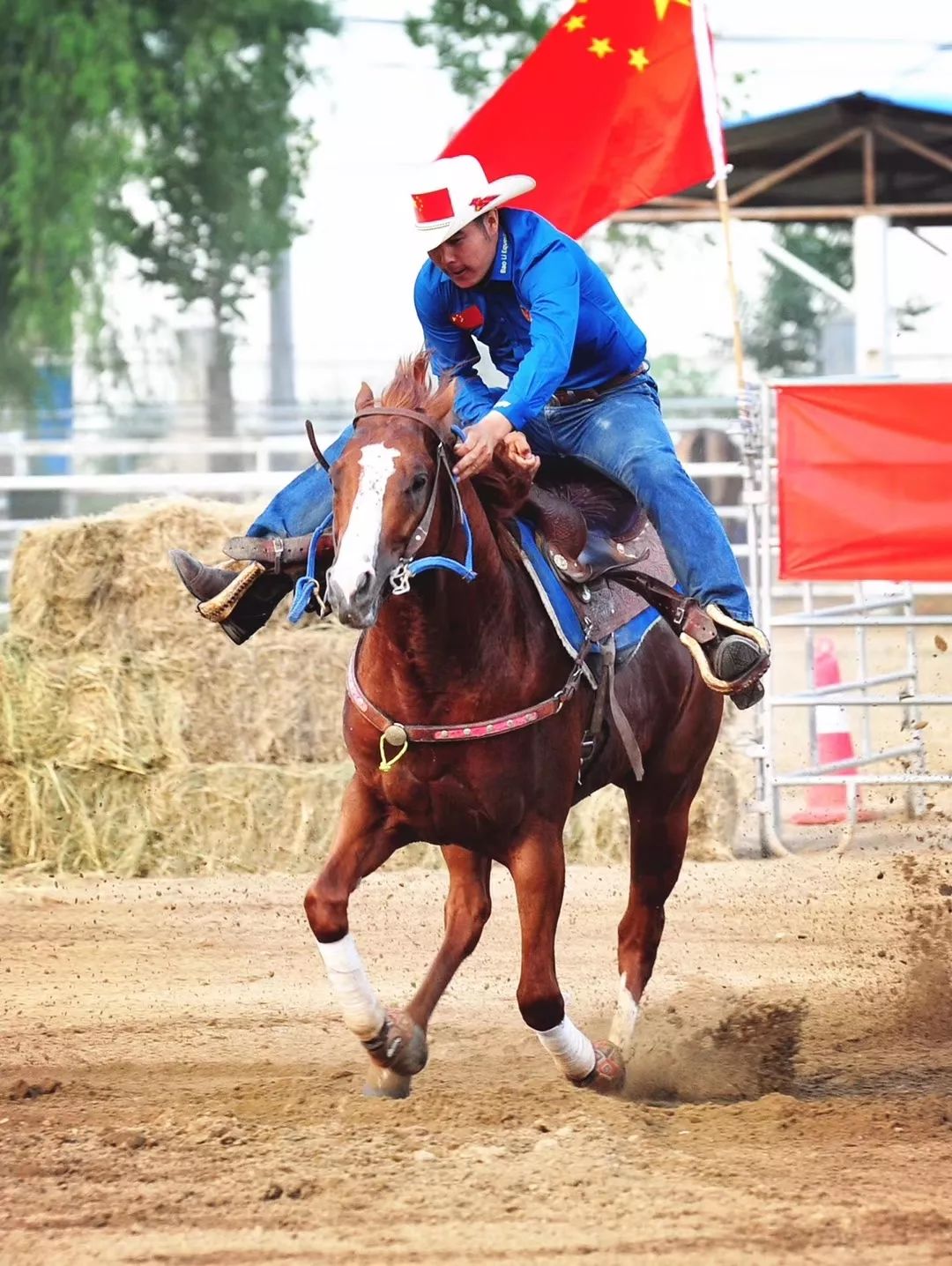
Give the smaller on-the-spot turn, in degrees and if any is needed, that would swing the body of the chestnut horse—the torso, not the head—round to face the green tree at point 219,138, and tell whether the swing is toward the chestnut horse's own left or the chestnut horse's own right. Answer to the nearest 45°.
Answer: approximately 135° to the chestnut horse's own right

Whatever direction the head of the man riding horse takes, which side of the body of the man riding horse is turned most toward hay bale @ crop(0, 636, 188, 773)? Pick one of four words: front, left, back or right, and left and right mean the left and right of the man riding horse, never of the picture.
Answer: right

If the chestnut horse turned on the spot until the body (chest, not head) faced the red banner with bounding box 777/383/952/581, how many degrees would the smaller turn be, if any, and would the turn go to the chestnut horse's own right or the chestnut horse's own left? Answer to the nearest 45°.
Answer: approximately 180°

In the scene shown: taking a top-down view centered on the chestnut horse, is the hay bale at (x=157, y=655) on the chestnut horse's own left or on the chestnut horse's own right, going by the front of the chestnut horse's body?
on the chestnut horse's own right

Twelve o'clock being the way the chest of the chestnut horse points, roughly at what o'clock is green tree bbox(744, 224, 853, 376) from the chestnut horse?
The green tree is roughly at 5 o'clock from the chestnut horse.

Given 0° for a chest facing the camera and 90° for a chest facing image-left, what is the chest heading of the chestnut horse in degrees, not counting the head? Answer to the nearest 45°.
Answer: approximately 45°

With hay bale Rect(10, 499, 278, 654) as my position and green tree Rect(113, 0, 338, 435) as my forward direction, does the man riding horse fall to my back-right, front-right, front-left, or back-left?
back-right

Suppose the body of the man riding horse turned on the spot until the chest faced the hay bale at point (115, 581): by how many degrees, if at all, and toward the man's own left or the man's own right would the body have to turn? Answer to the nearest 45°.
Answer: approximately 90° to the man's own right

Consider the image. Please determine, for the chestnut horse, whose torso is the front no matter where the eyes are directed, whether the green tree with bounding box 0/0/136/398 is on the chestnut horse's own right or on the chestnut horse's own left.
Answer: on the chestnut horse's own right

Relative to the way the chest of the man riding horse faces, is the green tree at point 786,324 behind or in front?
behind
